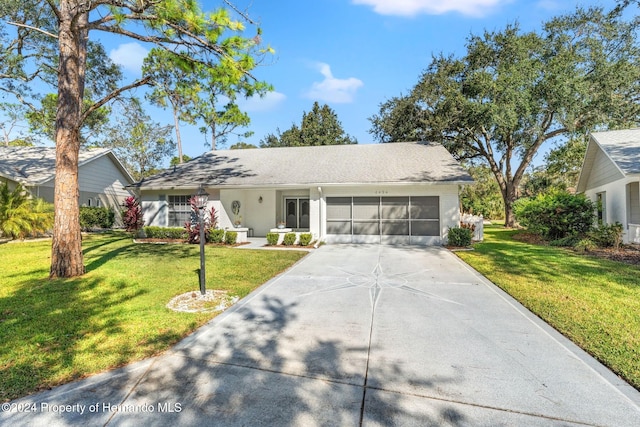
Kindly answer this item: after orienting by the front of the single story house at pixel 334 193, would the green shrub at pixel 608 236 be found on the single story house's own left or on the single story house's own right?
on the single story house's own left

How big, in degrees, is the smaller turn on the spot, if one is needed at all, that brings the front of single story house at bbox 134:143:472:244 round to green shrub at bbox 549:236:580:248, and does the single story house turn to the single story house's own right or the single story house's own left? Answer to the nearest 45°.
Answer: approximately 90° to the single story house's own left

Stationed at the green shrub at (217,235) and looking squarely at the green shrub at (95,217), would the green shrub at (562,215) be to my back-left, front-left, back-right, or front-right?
back-right

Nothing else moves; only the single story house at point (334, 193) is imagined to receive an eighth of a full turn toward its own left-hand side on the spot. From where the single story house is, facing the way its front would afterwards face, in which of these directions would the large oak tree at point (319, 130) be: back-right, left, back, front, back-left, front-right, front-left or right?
back-left

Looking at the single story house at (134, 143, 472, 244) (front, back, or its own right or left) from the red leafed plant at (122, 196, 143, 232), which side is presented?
right

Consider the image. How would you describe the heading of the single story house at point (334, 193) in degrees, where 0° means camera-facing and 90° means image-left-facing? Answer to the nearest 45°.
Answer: approximately 0°

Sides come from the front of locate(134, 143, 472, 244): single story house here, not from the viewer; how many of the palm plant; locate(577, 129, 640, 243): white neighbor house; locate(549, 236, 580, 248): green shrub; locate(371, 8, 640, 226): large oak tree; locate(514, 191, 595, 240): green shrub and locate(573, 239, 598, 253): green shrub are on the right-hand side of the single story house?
1

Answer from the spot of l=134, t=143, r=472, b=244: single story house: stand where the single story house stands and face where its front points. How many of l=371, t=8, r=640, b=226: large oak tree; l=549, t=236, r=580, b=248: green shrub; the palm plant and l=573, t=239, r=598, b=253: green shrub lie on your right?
1

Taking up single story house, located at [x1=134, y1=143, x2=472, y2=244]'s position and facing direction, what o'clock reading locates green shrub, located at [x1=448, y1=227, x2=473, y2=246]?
The green shrub is roughly at 10 o'clock from the single story house.

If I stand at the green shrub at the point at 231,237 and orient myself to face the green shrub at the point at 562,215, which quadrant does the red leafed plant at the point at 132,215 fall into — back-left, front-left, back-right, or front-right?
back-left

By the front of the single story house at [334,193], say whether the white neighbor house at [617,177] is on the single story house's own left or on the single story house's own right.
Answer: on the single story house's own left

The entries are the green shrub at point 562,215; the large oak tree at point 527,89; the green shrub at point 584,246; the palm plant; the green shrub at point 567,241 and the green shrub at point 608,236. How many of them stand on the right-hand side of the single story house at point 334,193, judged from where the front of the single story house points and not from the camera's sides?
1
